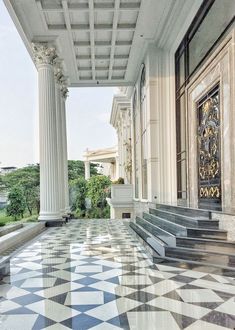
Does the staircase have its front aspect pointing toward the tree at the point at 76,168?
no

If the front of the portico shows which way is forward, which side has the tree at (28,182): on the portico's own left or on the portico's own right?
on the portico's own right

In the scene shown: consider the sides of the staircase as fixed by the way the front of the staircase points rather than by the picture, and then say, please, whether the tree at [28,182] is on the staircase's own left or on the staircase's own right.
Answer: on the staircase's own right

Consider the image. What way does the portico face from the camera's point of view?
to the viewer's left

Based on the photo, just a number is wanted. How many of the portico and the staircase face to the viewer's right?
0

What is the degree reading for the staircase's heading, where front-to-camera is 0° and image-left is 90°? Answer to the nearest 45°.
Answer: approximately 45°

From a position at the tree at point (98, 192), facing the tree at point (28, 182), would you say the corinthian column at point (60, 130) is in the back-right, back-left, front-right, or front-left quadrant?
front-left
